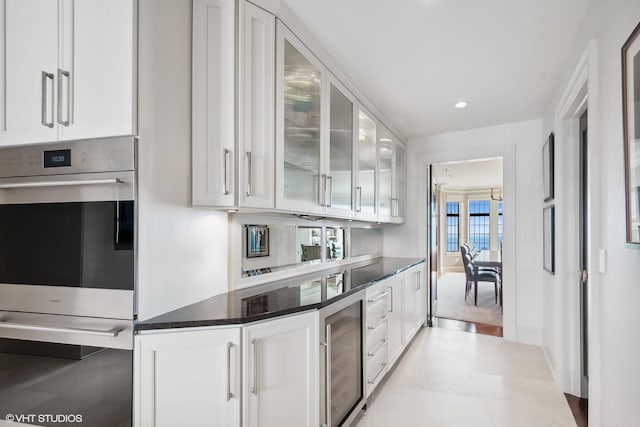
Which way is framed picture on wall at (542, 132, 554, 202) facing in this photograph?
to the viewer's left

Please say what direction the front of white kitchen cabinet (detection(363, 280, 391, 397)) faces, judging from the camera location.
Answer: facing to the right of the viewer

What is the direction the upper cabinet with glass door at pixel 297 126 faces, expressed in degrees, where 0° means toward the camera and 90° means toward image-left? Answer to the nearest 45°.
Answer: approximately 315°

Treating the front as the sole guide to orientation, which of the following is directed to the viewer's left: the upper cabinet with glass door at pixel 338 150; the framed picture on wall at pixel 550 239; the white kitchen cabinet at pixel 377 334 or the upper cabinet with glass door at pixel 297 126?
the framed picture on wall

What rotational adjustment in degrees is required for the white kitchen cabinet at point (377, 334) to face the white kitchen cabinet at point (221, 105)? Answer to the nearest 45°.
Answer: approximately 135° to its right

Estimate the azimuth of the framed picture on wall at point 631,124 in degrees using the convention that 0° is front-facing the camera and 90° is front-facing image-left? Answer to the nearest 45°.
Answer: approximately 90°

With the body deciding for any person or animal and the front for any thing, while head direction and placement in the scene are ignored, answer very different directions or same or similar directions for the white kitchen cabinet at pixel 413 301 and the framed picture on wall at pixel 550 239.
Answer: very different directions

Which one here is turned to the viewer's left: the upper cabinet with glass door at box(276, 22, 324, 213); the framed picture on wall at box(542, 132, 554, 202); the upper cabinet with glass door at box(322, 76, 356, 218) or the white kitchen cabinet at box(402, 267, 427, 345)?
the framed picture on wall

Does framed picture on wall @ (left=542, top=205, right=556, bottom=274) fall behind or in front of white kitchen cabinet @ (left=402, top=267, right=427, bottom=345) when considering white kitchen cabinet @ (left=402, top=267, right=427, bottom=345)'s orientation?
in front

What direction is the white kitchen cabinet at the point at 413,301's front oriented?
to the viewer's right

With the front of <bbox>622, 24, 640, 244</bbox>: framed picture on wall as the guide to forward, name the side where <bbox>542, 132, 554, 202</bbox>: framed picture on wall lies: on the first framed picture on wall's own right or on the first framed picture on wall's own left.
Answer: on the first framed picture on wall's own right

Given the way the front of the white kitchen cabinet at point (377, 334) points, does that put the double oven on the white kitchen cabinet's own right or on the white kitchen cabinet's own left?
on the white kitchen cabinet's own right
